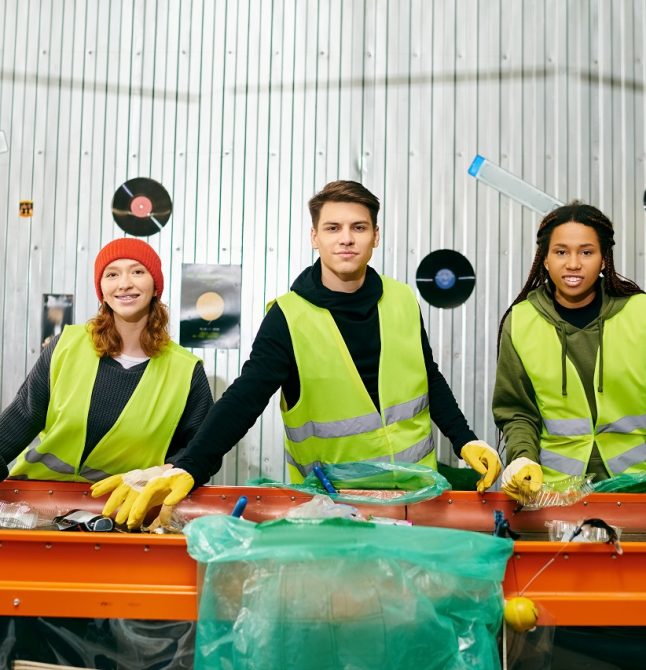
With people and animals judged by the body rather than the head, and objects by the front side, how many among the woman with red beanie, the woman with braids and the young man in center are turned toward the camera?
3

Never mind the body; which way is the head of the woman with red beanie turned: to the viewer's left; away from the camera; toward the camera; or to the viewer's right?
toward the camera

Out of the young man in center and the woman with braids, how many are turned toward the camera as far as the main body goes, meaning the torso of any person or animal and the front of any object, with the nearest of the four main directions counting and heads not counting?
2

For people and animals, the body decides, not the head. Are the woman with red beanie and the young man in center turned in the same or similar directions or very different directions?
same or similar directions

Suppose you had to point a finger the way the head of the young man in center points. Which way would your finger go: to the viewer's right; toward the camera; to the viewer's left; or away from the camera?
toward the camera

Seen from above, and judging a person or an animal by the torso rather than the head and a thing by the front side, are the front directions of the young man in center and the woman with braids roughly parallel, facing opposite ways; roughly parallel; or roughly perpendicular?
roughly parallel

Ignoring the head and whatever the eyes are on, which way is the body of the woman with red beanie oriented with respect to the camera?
toward the camera

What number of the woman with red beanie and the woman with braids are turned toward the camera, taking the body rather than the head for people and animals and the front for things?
2

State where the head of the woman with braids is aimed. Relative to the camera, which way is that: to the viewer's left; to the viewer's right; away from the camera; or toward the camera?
toward the camera

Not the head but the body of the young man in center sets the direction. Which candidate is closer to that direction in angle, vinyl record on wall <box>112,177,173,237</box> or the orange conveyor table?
the orange conveyor table

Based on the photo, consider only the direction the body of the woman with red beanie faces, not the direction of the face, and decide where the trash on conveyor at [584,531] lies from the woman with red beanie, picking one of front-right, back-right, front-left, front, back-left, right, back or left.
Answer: front-left

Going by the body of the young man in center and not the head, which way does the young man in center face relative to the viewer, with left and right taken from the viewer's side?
facing the viewer

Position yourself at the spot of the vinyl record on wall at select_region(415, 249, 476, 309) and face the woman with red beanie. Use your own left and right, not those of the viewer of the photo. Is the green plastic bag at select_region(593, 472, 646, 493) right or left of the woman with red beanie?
left

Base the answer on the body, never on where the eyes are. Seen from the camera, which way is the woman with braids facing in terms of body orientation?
toward the camera

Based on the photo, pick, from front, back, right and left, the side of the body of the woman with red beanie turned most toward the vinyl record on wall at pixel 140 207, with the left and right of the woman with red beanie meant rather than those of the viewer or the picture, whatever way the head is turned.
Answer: back
